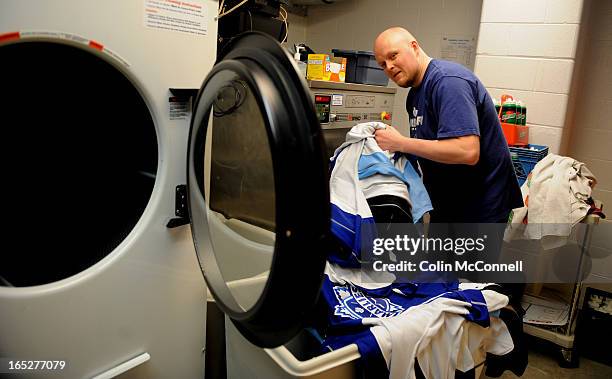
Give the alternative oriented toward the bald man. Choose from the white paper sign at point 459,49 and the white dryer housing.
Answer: the white paper sign

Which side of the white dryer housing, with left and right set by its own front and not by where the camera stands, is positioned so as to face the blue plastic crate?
left

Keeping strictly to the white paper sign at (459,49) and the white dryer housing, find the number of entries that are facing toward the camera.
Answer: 2

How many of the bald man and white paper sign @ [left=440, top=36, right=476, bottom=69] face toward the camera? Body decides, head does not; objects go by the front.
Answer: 1

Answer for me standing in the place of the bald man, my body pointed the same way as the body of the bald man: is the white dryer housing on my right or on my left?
on my left

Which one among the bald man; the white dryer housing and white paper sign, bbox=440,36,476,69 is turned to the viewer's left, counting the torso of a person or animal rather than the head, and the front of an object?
the bald man

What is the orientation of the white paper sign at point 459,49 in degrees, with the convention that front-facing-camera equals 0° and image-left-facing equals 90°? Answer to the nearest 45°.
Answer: approximately 0°

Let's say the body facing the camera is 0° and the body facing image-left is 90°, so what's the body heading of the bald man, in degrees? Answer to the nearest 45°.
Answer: approximately 90°

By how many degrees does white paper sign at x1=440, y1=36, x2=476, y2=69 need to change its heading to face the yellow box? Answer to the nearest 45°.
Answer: approximately 45° to its right

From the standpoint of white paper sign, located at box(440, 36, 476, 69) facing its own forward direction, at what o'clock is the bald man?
The bald man is roughly at 12 o'clock from the white paper sign.

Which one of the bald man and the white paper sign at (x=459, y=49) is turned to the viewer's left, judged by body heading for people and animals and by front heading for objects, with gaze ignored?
the bald man
